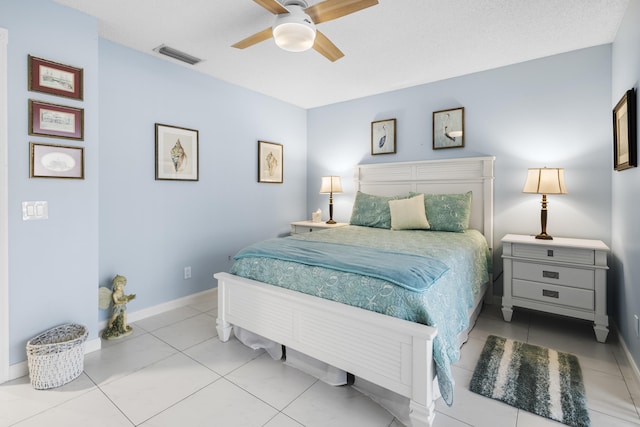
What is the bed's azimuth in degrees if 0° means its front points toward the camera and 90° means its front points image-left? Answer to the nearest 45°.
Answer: approximately 45°

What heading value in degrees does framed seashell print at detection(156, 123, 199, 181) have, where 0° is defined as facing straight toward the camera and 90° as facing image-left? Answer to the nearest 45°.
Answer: approximately 315°

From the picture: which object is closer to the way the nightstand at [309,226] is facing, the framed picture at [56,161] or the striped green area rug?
the framed picture

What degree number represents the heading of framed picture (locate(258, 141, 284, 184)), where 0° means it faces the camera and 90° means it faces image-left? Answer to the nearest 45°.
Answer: approximately 315°

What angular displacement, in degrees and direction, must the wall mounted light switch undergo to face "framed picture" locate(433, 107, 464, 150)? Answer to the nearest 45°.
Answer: approximately 90° to its left

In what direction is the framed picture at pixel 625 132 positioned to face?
to the viewer's left

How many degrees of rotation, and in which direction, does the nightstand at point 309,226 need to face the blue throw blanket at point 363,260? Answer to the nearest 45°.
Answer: approximately 45° to its left
